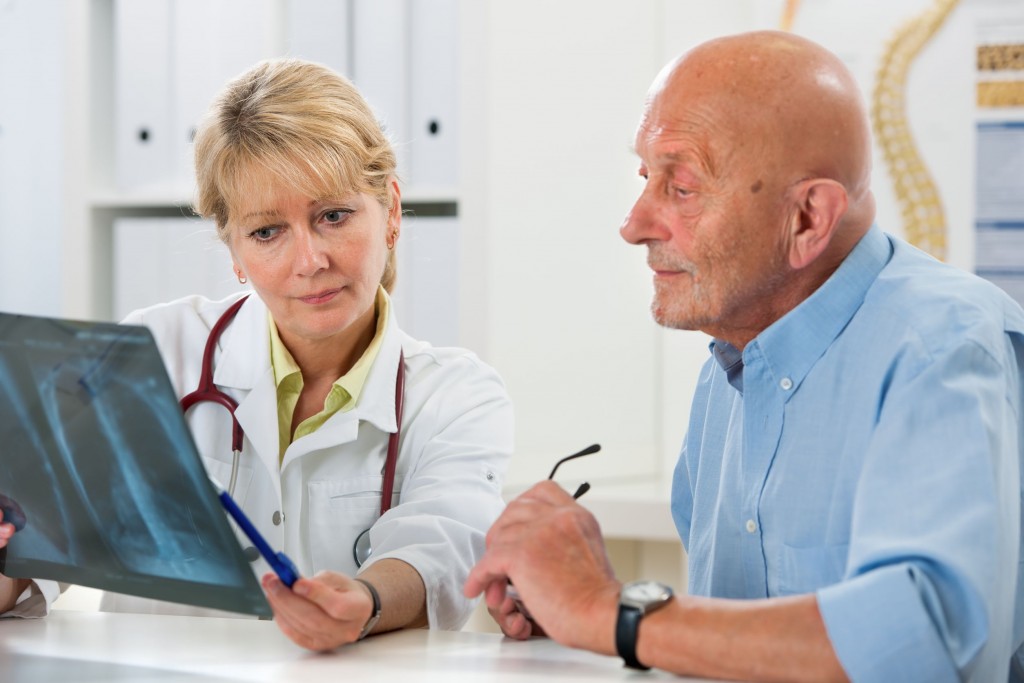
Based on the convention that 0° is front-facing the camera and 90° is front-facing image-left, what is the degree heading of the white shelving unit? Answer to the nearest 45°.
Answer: approximately 0°

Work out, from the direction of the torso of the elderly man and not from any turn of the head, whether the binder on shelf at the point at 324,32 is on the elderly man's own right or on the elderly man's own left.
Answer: on the elderly man's own right

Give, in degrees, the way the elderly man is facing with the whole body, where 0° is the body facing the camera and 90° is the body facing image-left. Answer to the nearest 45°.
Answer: approximately 45°

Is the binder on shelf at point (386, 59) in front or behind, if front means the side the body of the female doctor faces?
behind

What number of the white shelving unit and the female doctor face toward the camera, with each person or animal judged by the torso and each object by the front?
2

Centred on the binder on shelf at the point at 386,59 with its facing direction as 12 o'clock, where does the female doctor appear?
The female doctor is roughly at 12 o'clock from the binder on shelf.

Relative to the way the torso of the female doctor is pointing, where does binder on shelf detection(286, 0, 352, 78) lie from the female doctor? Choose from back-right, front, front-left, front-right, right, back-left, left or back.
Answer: back
